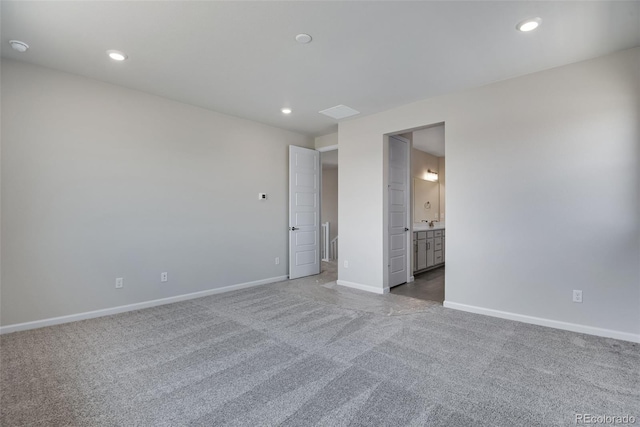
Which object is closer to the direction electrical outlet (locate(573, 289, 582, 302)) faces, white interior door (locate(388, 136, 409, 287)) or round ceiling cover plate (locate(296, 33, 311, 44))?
the round ceiling cover plate

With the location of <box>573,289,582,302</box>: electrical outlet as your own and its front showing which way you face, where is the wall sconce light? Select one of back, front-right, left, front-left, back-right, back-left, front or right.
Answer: back-right

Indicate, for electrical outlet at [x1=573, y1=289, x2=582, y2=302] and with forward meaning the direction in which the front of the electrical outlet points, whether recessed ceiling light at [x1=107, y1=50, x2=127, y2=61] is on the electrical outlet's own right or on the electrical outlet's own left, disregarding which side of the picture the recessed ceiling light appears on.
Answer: on the electrical outlet's own right

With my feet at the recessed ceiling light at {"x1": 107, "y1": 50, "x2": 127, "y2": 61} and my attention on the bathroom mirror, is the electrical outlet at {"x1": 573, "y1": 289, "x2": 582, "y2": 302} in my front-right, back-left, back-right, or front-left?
front-right

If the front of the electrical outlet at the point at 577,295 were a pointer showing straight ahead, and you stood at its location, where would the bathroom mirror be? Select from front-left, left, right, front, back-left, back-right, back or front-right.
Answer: back-right

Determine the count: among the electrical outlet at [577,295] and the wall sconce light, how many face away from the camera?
0

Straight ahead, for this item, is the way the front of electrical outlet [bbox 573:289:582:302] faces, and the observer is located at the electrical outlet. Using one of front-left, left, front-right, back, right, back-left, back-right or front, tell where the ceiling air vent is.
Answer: right
